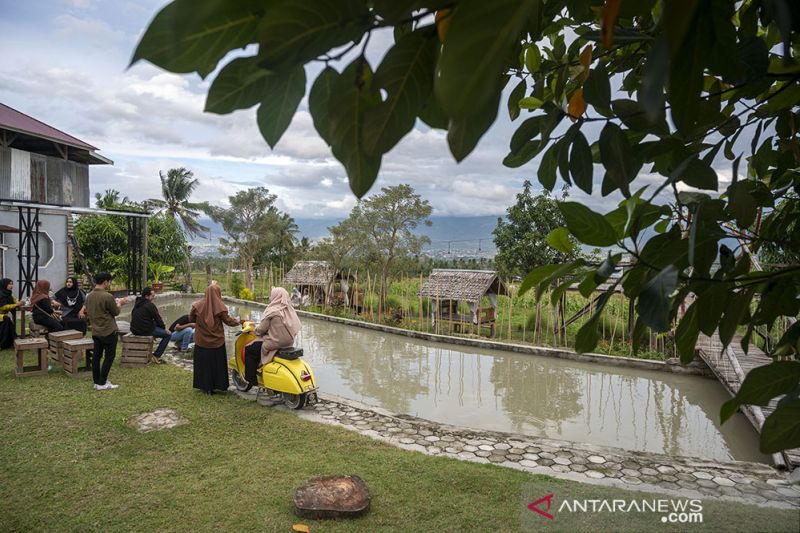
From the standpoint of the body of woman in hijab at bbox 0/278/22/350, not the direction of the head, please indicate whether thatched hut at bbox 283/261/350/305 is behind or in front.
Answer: in front

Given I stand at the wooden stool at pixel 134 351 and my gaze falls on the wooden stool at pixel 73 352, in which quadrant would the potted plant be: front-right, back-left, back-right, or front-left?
back-right

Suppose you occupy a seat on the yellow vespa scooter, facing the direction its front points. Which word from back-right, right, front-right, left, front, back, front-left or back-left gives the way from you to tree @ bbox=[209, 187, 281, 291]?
front-right

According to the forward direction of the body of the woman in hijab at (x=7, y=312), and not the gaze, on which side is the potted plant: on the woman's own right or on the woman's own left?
on the woman's own left

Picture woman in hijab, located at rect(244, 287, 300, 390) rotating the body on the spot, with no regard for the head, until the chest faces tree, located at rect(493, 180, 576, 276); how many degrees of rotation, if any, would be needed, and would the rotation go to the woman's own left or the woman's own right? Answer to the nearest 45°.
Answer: approximately 90° to the woman's own right

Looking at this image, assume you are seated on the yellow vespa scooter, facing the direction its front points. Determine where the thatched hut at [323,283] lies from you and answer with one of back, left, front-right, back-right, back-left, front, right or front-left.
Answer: front-right

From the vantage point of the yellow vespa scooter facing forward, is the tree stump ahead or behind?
behind

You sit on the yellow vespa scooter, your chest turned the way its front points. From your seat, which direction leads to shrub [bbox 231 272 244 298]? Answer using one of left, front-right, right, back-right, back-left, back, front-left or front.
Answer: front-right

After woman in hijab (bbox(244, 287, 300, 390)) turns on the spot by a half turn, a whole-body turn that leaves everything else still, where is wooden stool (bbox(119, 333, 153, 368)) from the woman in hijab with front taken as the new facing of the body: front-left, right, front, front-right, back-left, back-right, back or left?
back

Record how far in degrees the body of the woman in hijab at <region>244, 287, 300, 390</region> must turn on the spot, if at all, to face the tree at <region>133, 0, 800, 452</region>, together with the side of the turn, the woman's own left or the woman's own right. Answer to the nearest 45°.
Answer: approximately 135° to the woman's own left

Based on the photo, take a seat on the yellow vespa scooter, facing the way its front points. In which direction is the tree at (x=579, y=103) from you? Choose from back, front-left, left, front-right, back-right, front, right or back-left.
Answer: back-left

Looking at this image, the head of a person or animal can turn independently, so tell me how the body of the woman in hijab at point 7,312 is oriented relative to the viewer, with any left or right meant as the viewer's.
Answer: facing to the right of the viewer

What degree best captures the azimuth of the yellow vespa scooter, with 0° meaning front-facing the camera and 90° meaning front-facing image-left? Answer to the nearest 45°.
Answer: approximately 135°
